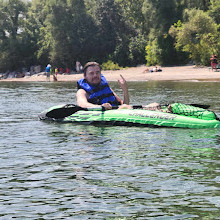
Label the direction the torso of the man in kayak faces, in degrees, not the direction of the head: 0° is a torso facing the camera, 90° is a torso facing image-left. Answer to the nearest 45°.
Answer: approximately 315°

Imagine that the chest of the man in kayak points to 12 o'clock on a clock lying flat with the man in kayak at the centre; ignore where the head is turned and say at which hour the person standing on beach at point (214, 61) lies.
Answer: The person standing on beach is roughly at 8 o'clock from the man in kayak.

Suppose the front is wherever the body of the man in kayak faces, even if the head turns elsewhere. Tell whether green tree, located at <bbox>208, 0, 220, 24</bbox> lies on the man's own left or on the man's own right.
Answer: on the man's own left

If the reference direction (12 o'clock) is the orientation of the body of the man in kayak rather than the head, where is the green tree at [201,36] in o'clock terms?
The green tree is roughly at 8 o'clock from the man in kayak.
